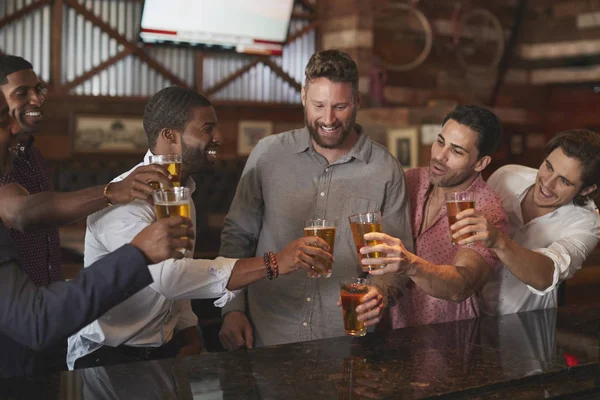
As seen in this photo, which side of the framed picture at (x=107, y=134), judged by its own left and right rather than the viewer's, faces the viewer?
front

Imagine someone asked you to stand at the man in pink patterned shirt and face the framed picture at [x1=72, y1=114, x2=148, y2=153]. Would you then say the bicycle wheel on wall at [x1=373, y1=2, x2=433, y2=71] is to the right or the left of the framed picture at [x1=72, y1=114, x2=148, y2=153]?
right

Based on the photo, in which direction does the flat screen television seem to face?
toward the camera

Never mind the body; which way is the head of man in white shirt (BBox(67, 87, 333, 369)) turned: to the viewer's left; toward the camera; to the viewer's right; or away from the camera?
to the viewer's right

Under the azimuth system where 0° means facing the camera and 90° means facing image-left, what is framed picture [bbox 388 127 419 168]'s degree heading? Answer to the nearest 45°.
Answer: approximately 0°

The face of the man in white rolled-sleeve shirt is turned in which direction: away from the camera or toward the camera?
toward the camera

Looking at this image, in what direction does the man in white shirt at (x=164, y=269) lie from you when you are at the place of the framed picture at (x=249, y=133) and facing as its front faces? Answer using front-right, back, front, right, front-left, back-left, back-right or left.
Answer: front

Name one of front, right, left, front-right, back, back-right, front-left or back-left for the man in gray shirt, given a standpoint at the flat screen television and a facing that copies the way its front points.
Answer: front

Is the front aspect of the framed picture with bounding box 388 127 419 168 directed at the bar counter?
yes

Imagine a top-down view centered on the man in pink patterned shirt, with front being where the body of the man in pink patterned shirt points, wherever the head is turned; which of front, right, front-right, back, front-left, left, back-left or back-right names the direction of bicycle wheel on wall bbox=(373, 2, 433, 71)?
back-right

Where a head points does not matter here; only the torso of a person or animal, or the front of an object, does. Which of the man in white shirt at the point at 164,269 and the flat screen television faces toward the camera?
the flat screen television

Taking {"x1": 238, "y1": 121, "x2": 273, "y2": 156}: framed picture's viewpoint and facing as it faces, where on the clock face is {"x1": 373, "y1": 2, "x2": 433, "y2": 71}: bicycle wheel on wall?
The bicycle wheel on wall is roughly at 9 o'clock from the framed picture.

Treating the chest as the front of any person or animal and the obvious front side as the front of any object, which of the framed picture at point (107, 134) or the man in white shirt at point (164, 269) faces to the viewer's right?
the man in white shirt

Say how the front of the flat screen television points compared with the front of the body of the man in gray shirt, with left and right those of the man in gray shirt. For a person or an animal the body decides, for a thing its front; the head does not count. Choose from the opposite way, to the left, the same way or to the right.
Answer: the same way

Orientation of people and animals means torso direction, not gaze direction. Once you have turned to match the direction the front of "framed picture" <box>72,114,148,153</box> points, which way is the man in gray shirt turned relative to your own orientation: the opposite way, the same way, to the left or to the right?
the same way

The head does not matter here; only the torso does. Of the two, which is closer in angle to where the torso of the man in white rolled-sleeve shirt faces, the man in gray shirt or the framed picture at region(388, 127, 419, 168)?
the man in gray shirt

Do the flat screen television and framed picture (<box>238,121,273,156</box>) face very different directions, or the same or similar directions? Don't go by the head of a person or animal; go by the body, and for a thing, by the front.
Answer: same or similar directions

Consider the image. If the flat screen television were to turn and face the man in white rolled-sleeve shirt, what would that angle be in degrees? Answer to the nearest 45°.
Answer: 0° — it already faces them

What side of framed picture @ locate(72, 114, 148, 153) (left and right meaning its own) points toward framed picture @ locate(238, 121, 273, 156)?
left

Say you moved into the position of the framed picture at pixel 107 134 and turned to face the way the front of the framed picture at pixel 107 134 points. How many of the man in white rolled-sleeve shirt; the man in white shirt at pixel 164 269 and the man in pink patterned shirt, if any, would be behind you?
0

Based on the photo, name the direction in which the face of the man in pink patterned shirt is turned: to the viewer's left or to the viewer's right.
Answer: to the viewer's left

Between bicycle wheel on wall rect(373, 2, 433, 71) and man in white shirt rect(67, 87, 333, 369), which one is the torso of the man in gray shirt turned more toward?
the man in white shirt

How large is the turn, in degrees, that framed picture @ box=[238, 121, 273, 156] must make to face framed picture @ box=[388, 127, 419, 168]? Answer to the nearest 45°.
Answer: approximately 45° to its left

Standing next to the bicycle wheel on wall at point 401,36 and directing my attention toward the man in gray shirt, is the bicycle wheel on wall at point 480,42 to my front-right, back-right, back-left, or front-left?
back-left
